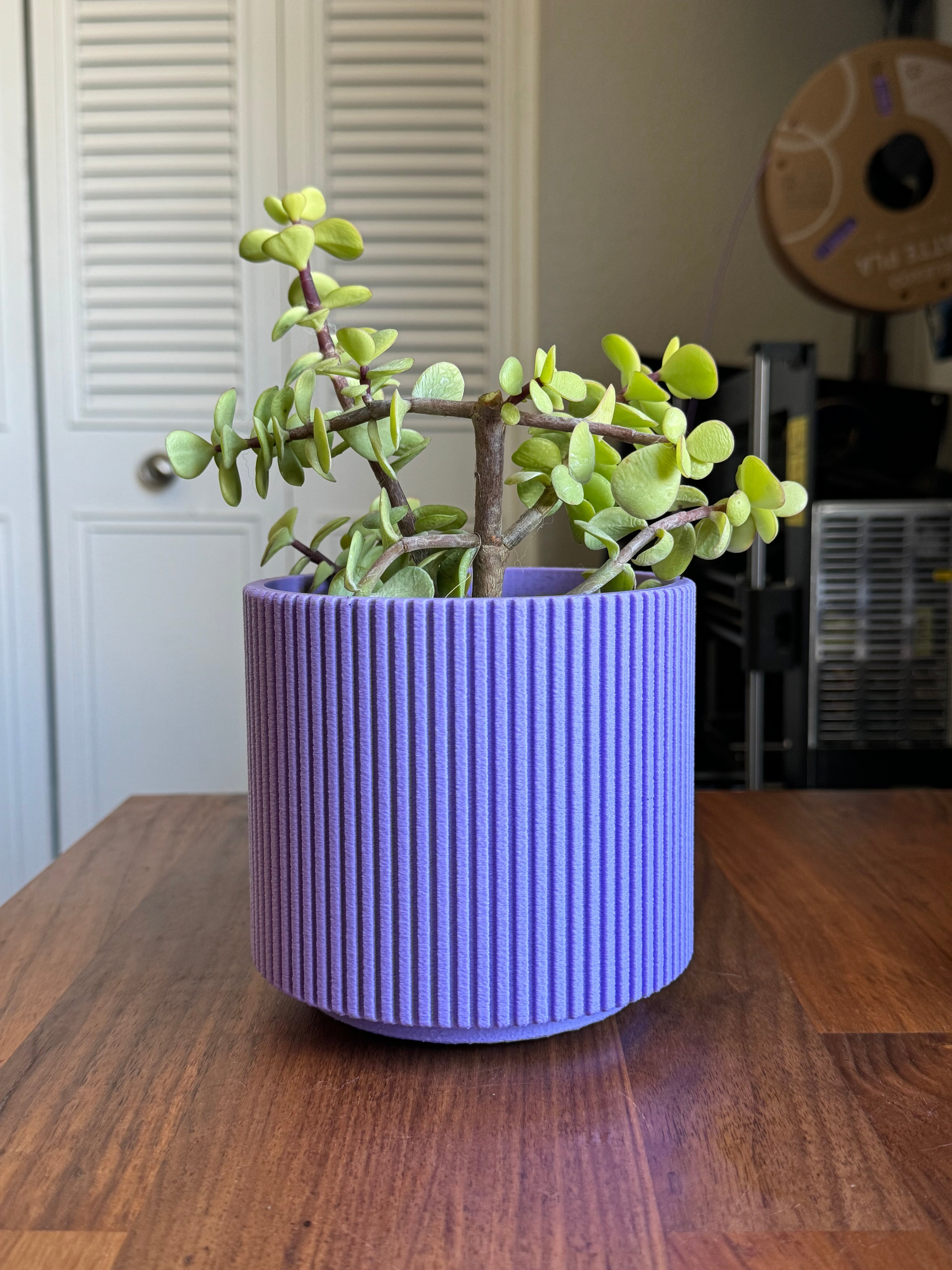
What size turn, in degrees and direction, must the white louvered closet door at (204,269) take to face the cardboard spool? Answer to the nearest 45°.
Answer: approximately 45° to its left

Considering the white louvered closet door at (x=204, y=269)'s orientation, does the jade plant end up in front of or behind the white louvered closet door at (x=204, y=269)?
in front

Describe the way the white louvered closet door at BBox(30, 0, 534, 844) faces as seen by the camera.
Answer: facing the viewer

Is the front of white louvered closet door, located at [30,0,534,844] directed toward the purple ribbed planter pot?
yes

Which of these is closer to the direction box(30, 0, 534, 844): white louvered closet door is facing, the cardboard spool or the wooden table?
the wooden table

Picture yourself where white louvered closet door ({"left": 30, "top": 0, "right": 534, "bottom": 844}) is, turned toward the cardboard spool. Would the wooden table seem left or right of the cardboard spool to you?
right

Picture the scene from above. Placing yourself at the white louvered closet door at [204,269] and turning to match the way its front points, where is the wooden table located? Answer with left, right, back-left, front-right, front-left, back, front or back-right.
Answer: front
